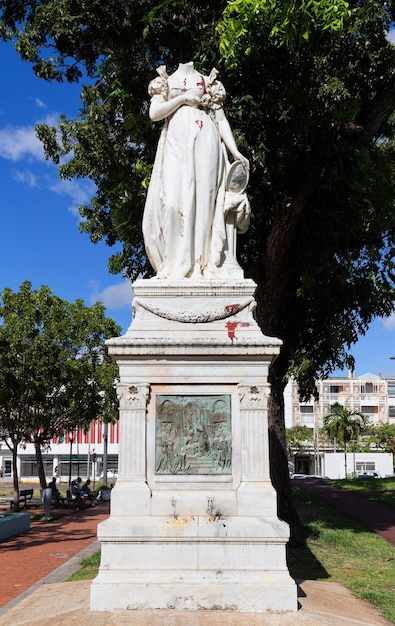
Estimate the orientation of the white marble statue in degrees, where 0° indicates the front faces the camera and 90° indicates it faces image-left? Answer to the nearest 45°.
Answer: approximately 0°

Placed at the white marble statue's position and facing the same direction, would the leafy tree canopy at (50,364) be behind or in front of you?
behind

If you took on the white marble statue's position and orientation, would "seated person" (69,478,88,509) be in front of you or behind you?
behind
